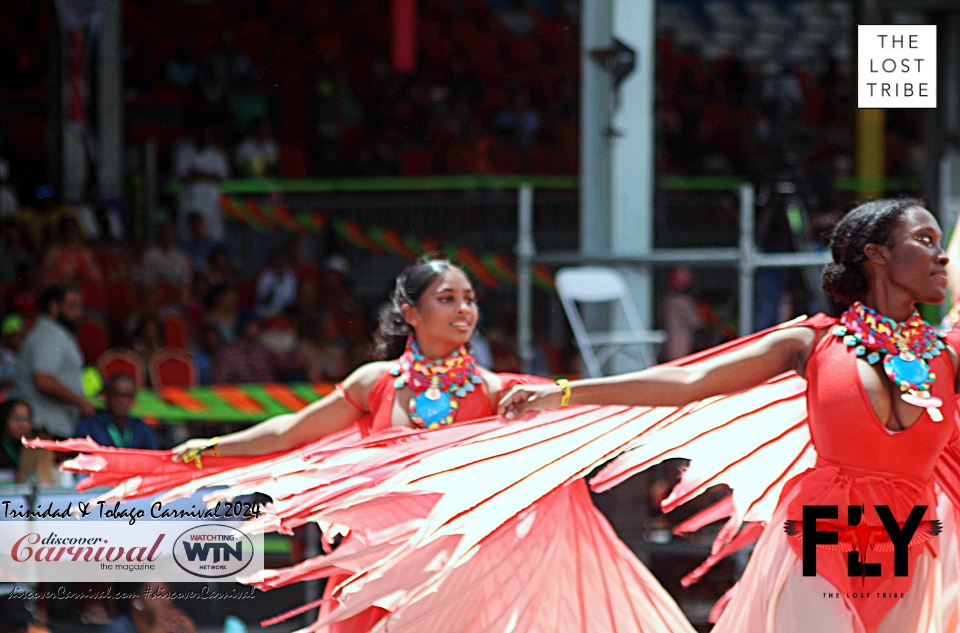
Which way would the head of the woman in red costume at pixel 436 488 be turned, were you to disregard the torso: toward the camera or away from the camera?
toward the camera

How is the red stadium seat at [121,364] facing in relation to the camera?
toward the camera

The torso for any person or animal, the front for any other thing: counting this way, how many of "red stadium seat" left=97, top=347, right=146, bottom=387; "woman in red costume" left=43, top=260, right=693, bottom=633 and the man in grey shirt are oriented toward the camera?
2

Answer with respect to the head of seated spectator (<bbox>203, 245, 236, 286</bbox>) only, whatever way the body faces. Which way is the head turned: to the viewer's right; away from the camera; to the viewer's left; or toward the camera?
toward the camera

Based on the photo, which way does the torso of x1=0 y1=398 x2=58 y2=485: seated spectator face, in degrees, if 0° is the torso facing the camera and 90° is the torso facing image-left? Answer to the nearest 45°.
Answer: approximately 315°

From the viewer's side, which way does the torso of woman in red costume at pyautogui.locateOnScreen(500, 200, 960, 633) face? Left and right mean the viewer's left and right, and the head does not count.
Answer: facing the viewer and to the right of the viewer

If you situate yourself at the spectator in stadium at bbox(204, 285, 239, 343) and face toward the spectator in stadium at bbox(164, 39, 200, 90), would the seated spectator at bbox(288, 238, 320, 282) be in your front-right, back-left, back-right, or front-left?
front-right

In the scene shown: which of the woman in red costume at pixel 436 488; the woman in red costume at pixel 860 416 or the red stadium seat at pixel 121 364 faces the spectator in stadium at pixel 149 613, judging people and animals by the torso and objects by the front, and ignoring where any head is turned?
the red stadium seat

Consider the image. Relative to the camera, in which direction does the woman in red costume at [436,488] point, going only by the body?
toward the camera

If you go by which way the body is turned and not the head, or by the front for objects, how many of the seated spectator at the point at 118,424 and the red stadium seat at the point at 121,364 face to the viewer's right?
0

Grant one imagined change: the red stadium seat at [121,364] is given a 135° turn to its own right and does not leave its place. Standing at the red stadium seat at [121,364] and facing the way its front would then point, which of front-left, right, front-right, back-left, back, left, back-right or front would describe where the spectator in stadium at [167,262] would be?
front-right

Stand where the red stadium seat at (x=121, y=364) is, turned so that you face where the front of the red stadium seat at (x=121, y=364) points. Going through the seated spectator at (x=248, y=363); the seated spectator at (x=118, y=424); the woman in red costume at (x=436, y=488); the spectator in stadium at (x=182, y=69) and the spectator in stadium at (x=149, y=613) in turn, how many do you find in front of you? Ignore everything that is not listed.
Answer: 3

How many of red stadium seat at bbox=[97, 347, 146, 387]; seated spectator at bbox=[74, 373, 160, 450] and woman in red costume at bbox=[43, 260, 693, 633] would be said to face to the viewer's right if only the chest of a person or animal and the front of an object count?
0

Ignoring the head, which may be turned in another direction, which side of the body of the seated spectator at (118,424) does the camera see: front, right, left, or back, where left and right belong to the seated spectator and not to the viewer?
front

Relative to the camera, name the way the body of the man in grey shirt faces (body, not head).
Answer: to the viewer's right

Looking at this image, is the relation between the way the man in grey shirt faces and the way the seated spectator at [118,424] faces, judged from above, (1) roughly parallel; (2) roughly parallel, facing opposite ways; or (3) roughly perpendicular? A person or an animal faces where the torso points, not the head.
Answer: roughly perpendicular

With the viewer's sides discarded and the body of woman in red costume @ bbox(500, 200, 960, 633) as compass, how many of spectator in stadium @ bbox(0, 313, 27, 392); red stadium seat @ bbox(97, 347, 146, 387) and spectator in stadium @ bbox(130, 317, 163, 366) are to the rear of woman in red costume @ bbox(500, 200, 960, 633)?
3
